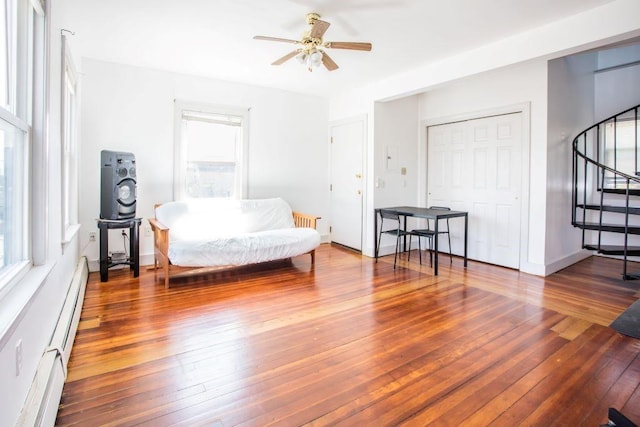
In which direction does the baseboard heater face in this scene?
to the viewer's right

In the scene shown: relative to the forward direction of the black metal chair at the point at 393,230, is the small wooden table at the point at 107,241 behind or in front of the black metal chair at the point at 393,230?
behind

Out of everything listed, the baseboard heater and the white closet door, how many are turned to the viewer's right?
1

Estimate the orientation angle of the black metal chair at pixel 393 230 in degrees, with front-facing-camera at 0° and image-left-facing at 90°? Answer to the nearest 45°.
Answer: approximately 225°

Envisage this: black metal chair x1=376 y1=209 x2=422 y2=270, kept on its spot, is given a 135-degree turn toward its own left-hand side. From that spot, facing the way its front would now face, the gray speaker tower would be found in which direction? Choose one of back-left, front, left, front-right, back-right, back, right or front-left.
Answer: front-left

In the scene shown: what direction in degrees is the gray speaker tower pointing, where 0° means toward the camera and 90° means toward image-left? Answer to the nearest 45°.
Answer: approximately 315°
